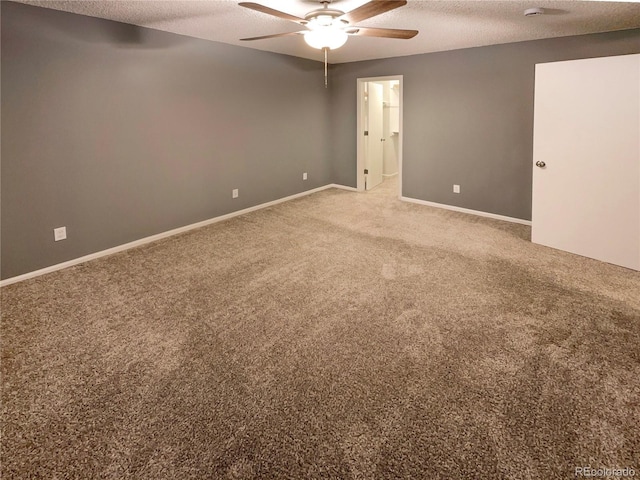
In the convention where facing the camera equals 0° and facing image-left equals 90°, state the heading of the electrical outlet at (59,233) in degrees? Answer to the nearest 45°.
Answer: approximately 315°

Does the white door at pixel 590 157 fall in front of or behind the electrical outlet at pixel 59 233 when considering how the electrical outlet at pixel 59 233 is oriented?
in front
